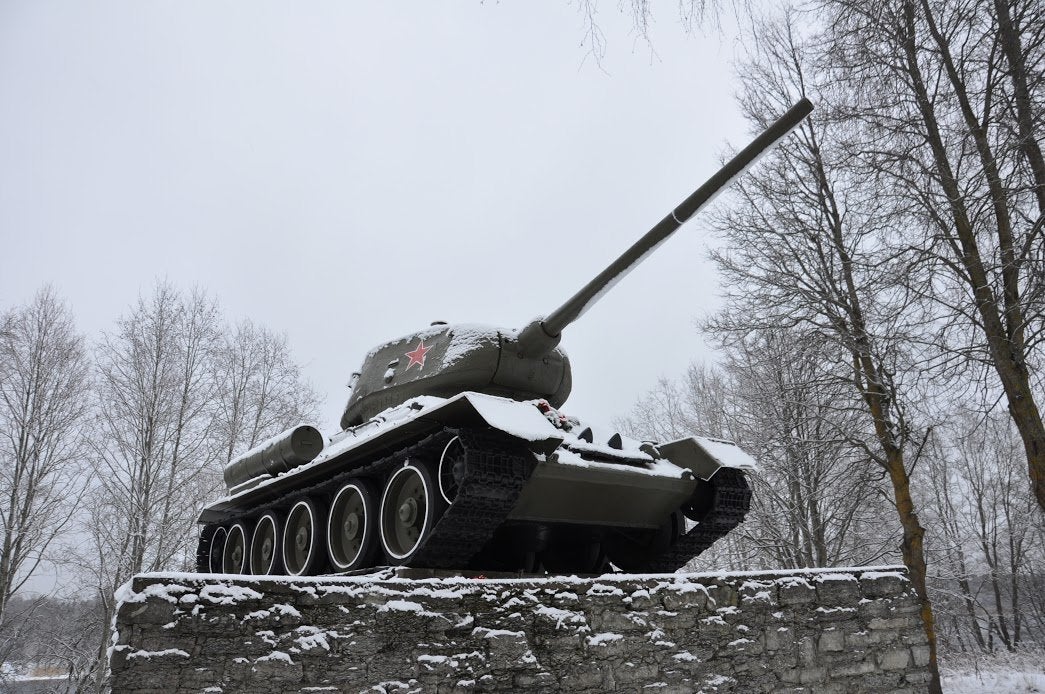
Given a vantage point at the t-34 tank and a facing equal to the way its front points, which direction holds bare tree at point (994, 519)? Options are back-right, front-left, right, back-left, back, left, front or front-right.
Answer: left

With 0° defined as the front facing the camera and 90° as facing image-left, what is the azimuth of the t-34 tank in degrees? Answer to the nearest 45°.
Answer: approximately 315°

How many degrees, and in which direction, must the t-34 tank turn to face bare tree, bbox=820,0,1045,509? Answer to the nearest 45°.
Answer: approximately 45° to its left
